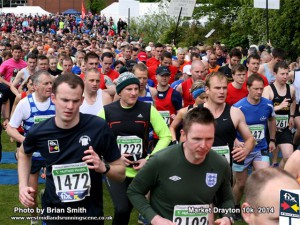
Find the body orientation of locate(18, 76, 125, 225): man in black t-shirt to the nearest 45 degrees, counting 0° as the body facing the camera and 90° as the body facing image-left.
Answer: approximately 0°

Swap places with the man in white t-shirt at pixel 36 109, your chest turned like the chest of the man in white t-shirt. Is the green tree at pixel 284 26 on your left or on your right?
on your left

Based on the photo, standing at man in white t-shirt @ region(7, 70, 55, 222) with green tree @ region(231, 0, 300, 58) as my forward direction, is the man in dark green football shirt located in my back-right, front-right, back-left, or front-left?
back-right

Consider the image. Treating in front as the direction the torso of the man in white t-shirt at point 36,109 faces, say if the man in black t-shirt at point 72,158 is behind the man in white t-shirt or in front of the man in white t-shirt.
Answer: in front

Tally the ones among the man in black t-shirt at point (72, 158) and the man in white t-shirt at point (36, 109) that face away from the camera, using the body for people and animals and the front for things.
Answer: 0

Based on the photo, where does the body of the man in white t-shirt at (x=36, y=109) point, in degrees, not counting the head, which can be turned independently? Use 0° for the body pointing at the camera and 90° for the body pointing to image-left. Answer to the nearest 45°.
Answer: approximately 315°

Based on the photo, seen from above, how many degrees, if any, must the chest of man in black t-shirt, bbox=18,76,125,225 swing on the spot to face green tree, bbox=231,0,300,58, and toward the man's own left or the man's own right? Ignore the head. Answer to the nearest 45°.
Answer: approximately 135° to the man's own left

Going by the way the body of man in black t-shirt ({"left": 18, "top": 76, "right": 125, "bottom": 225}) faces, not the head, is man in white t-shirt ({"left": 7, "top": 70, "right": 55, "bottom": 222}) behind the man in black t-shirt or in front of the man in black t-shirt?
behind

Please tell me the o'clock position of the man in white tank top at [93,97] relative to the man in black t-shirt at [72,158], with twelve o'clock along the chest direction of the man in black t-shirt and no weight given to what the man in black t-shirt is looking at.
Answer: The man in white tank top is roughly at 6 o'clock from the man in black t-shirt.
